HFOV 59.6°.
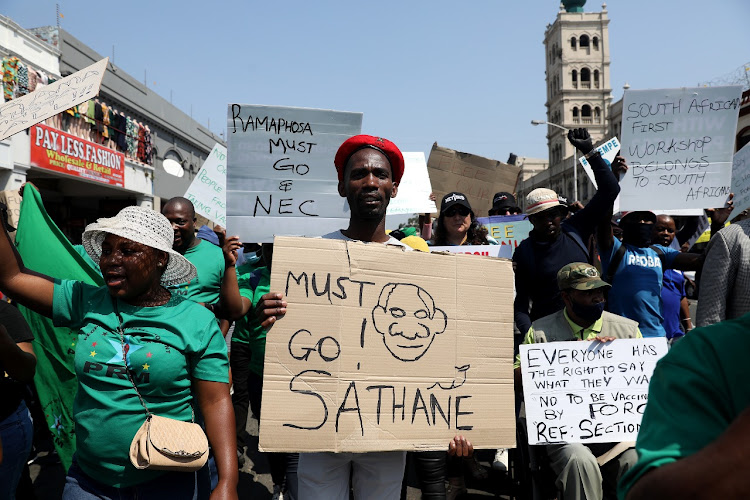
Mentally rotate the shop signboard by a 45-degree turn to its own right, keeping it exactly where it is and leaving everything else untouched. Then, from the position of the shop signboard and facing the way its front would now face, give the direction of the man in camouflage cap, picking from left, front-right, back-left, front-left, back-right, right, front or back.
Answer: front

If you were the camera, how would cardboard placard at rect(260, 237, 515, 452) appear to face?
facing the viewer

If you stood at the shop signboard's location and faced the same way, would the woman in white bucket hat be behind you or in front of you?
in front

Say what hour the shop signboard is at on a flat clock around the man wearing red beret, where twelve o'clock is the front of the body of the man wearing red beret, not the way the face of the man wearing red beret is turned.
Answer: The shop signboard is roughly at 5 o'clock from the man wearing red beret.

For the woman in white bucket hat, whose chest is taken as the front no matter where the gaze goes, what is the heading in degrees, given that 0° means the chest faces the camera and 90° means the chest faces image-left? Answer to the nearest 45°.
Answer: approximately 45°

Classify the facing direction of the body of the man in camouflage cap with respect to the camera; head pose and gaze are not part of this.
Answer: toward the camera

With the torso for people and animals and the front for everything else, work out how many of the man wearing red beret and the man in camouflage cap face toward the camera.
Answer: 2

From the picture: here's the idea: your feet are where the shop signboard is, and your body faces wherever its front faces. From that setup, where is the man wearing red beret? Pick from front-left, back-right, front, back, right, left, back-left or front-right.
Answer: front-right

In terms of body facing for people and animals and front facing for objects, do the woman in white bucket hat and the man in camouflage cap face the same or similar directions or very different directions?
same or similar directions

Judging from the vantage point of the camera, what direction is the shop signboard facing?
facing the viewer and to the right of the viewer

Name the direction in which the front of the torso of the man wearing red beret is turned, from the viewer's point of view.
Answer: toward the camera

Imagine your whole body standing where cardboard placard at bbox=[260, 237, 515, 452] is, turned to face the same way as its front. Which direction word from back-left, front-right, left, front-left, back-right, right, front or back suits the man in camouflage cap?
back-left

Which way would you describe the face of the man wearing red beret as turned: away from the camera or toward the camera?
toward the camera
